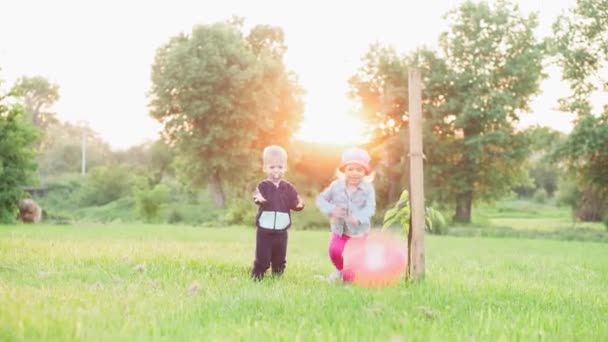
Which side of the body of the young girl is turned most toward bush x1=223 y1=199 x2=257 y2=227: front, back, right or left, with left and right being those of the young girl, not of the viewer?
back

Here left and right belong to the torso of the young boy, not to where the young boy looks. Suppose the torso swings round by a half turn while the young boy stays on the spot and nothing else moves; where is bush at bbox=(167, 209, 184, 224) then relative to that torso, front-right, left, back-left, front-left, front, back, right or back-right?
front

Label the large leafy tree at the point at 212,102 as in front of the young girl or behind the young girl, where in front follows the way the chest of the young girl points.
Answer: behind

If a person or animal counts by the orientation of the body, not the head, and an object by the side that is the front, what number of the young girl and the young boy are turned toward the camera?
2

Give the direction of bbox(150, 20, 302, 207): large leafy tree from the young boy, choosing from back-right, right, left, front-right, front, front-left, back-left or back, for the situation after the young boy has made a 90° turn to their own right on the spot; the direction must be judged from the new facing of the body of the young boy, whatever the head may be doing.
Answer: right

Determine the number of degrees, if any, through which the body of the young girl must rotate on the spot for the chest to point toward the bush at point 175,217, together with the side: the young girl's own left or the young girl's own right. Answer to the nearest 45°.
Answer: approximately 180°

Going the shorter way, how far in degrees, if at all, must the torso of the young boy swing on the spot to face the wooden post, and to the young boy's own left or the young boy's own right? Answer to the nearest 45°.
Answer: approximately 45° to the young boy's own left

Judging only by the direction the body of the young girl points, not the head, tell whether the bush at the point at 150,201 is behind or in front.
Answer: behind

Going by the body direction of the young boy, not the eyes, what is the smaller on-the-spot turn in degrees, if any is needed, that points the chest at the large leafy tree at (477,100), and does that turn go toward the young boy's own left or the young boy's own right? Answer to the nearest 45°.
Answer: approximately 180°

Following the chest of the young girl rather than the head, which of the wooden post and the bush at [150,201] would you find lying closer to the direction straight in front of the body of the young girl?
the wooden post
